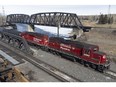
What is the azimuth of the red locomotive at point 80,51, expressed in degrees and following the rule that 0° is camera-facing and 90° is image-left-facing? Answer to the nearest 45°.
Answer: approximately 315°
